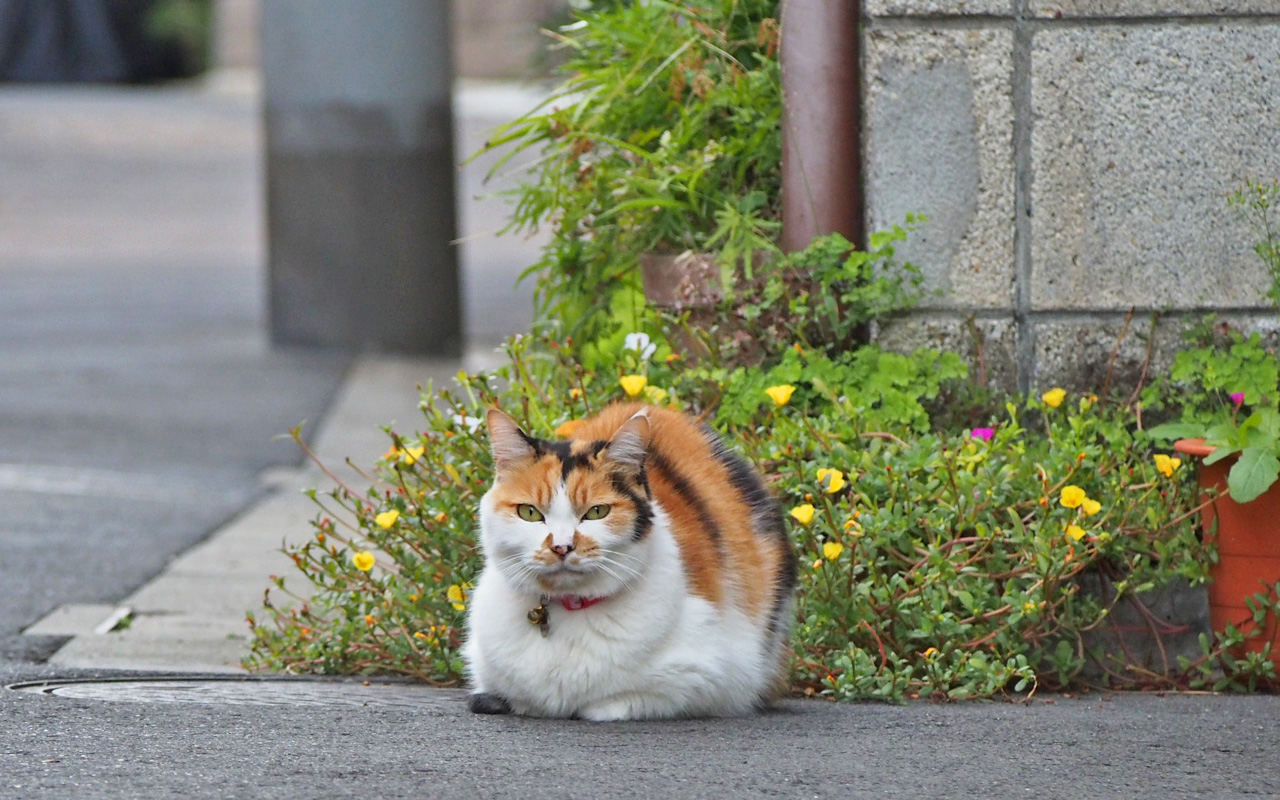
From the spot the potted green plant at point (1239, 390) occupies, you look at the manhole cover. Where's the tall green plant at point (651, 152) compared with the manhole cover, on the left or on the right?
right

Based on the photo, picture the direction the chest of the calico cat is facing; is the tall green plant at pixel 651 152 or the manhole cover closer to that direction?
the manhole cover

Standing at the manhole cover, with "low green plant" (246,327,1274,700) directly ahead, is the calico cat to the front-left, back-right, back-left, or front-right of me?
front-right

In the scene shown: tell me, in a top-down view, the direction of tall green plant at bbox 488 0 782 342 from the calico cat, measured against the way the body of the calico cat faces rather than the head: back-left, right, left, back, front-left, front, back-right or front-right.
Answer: back-right

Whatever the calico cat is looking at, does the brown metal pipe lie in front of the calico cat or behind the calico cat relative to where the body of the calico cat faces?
behind

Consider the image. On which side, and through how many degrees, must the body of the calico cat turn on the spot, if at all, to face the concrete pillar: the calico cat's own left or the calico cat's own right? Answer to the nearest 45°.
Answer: approximately 135° to the calico cat's own right

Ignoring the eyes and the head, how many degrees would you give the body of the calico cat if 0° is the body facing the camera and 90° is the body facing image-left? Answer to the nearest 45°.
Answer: approximately 45°

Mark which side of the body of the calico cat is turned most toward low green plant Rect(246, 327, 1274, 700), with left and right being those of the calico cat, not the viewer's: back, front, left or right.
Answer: back
